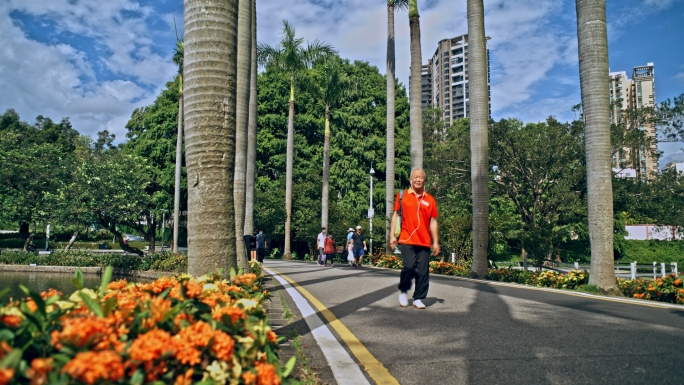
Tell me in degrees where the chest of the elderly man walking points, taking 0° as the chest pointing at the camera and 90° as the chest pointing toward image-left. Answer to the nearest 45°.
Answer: approximately 0°

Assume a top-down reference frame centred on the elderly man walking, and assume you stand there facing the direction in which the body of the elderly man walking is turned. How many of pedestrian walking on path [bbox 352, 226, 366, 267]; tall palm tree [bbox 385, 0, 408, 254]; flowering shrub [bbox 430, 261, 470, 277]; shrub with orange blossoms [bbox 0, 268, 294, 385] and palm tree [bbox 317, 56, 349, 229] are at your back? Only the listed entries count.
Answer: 4

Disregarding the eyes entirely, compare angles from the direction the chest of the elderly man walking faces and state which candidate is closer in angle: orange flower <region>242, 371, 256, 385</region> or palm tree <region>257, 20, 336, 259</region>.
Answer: the orange flower

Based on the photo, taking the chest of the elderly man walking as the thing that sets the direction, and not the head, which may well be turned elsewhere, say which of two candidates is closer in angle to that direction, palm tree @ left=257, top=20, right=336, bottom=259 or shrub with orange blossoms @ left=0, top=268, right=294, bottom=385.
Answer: the shrub with orange blossoms

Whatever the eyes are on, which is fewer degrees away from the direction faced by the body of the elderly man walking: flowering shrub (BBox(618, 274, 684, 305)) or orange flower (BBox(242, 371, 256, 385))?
the orange flower

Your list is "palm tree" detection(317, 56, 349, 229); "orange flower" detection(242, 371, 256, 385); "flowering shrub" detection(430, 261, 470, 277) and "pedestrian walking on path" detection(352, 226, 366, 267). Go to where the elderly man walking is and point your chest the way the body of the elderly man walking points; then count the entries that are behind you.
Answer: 3

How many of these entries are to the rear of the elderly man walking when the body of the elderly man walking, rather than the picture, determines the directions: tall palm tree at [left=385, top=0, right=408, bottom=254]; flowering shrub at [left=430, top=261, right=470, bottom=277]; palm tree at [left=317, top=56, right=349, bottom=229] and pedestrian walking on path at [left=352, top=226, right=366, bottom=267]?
4

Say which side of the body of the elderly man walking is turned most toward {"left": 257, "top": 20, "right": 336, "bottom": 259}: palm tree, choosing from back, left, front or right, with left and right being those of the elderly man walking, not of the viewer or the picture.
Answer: back

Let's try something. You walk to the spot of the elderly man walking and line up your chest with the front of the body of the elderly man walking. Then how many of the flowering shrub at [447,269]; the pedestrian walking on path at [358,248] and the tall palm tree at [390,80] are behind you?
3

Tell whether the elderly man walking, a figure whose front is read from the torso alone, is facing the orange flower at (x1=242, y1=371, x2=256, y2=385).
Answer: yes

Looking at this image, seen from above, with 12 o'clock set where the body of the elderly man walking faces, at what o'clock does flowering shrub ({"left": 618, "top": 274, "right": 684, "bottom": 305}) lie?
The flowering shrub is roughly at 8 o'clock from the elderly man walking.

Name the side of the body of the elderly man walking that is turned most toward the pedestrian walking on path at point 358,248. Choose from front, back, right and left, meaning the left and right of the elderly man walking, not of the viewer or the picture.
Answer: back

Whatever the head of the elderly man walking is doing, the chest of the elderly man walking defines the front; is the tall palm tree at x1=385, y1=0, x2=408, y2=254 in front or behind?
behind

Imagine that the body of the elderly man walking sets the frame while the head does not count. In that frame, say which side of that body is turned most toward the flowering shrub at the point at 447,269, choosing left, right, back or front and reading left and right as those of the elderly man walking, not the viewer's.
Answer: back
